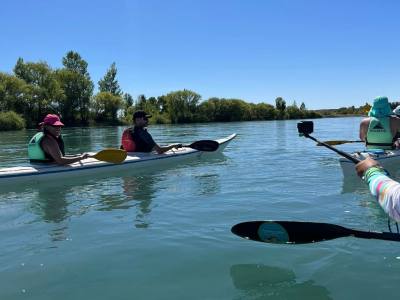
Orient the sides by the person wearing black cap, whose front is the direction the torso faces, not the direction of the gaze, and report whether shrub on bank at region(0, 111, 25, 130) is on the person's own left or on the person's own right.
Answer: on the person's own left

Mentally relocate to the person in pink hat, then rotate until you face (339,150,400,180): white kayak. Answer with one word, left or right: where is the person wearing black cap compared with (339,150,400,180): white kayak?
left

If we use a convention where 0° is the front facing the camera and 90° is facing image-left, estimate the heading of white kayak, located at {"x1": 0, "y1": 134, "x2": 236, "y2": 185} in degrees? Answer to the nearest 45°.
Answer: approximately 270°

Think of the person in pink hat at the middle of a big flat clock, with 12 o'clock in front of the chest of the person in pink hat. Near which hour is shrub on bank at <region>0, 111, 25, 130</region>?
The shrub on bank is roughly at 9 o'clock from the person in pink hat.

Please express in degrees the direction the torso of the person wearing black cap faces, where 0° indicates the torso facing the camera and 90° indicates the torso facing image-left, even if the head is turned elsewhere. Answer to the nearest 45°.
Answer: approximately 270°
